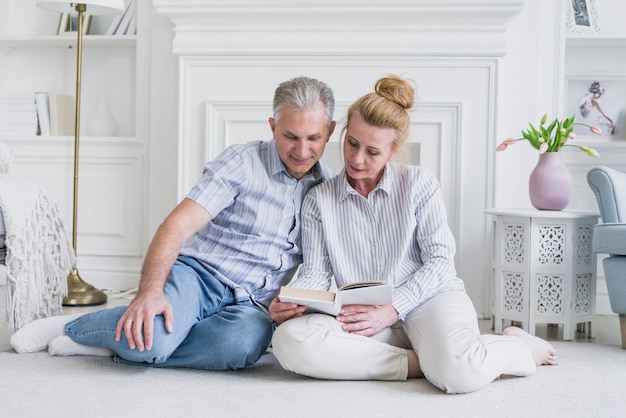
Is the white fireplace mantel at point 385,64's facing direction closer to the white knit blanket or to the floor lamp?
the white knit blanket

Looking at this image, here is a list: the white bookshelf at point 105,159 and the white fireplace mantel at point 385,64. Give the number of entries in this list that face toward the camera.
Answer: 2

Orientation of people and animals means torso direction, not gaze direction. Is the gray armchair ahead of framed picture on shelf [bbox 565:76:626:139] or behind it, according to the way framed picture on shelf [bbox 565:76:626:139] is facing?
ahead

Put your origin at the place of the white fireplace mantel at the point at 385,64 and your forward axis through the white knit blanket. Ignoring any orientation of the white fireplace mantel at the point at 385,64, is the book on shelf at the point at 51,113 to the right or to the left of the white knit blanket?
right

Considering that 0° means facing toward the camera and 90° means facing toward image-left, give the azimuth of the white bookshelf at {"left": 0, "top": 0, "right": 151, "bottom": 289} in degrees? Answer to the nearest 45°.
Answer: approximately 0°

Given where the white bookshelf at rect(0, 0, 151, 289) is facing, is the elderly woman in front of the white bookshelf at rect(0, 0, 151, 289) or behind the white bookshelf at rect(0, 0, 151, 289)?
in front

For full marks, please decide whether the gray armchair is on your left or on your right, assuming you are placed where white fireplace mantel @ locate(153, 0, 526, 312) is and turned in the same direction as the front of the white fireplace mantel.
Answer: on your left

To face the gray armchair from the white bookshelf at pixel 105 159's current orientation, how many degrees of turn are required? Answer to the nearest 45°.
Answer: approximately 45° to its left

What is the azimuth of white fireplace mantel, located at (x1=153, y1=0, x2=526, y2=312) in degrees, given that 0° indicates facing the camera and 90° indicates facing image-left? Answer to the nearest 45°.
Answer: approximately 0°
